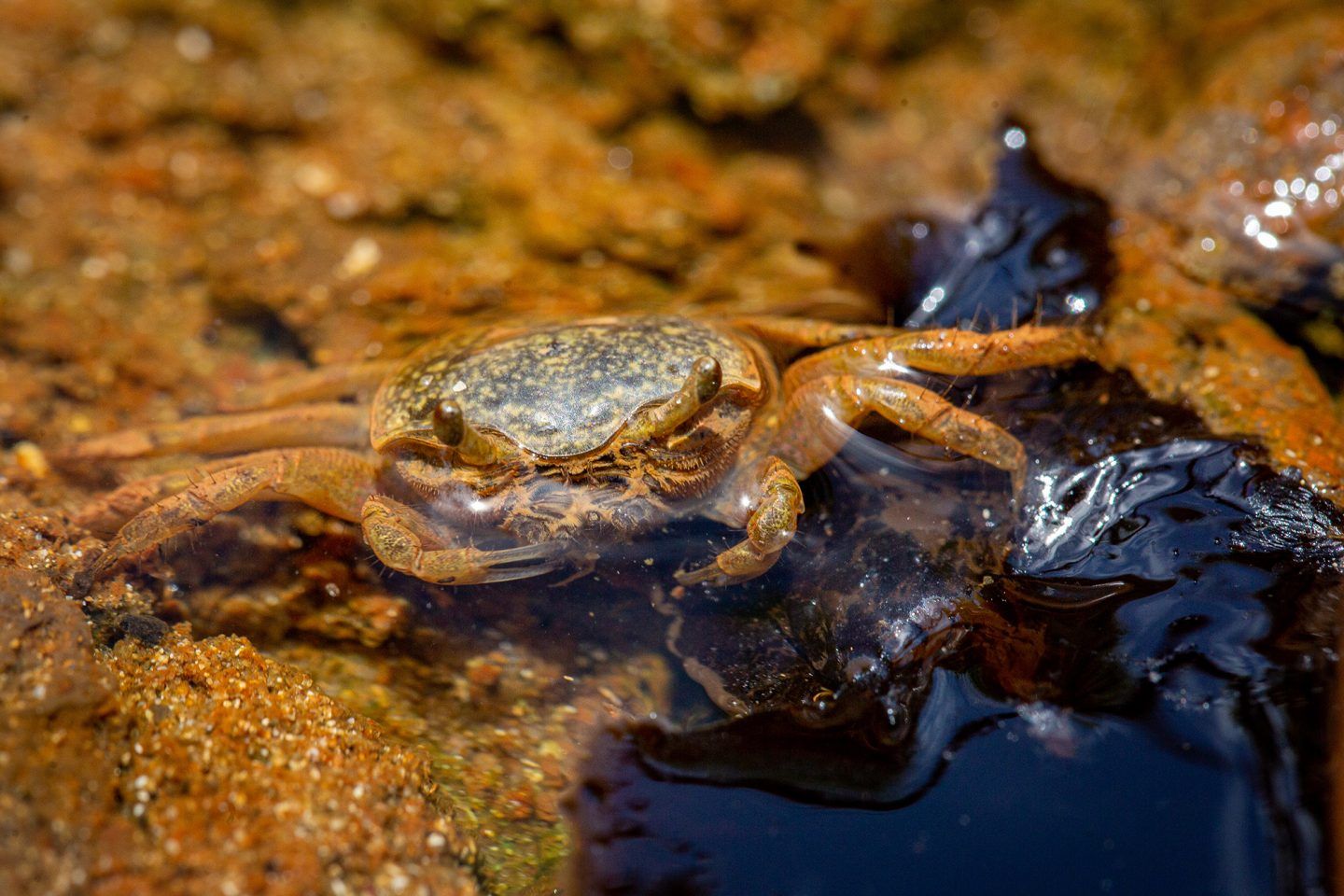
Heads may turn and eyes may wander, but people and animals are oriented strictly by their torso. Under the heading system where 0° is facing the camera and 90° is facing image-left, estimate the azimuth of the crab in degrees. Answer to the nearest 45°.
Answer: approximately 0°
